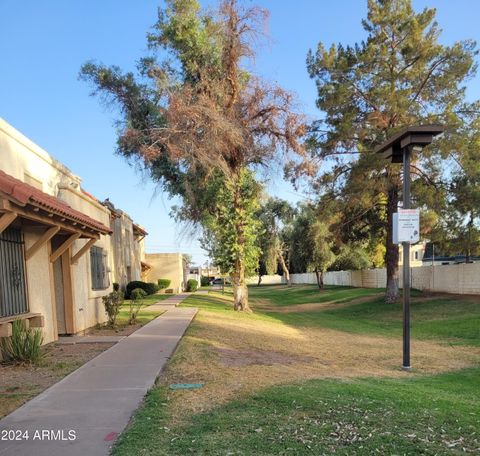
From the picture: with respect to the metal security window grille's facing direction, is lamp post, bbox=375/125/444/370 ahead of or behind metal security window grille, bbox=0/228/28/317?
ahead

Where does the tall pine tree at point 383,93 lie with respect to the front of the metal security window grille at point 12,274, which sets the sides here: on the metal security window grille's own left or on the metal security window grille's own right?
on the metal security window grille's own left

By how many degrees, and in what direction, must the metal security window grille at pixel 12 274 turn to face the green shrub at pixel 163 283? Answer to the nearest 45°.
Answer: approximately 135° to its left

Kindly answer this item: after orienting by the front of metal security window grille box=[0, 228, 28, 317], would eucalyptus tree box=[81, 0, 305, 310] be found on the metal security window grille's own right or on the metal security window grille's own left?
on the metal security window grille's own left

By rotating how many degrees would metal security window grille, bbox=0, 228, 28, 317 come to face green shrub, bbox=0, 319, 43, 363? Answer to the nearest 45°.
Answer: approximately 45° to its right
